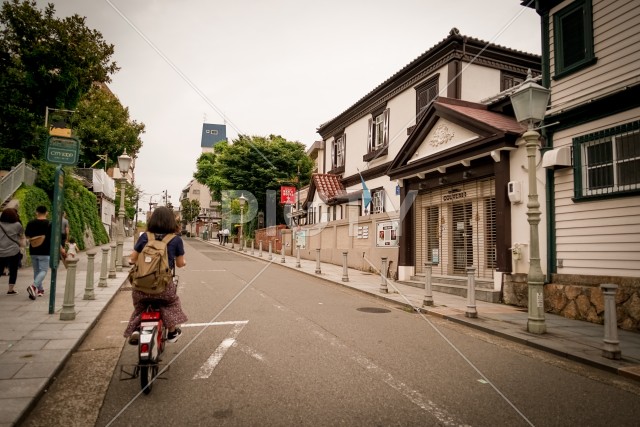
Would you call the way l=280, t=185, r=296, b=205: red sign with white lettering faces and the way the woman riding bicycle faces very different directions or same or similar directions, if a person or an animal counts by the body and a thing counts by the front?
very different directions

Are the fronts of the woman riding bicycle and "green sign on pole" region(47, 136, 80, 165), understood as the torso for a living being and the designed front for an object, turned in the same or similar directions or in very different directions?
very different directions

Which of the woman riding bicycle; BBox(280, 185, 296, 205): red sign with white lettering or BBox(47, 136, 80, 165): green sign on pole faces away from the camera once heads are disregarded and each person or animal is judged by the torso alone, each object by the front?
the woman riding bicycle

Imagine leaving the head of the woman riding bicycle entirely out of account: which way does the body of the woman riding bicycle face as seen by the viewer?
away from the camera

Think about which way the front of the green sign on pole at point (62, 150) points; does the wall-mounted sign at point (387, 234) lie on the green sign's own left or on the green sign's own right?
on the green sign's own left

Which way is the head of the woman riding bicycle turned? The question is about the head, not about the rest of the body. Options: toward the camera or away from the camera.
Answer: away from the camera

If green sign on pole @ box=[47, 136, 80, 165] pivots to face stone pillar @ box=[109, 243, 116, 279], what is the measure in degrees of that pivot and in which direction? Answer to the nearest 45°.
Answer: approximately 180°

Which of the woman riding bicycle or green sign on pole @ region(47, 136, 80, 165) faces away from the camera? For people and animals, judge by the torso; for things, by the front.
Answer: the woman riding bicycle

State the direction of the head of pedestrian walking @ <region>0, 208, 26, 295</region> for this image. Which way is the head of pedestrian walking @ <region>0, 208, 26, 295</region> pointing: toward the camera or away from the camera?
away from the camera

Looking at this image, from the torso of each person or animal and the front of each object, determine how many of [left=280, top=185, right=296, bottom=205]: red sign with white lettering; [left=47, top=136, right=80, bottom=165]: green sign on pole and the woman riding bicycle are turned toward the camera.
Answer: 2

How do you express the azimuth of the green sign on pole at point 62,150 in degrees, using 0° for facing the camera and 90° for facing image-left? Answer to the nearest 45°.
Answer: approximately 0°

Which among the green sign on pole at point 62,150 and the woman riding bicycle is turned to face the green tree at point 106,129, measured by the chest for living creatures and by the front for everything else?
the woman riding bicycle

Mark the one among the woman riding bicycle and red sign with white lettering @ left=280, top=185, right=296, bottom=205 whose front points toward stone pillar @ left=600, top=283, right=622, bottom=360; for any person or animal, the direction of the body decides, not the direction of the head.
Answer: the red sign with white lettering

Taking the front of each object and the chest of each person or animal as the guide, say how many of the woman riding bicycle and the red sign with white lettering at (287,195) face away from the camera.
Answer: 1

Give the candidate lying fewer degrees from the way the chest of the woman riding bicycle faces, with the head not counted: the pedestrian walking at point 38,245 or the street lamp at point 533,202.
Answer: the pedestrian walking

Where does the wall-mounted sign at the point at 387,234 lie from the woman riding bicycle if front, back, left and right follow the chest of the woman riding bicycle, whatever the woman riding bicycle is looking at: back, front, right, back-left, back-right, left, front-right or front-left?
front-right

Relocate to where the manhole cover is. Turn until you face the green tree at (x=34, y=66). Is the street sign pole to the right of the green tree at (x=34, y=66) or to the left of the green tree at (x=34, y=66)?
left
